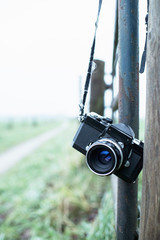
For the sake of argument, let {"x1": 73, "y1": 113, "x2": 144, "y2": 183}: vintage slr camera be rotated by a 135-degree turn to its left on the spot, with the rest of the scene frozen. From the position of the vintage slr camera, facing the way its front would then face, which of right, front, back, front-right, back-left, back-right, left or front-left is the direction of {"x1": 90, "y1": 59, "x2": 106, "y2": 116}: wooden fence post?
left

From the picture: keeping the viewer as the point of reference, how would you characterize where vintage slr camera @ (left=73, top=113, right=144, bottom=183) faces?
facing the viewer and to the left of the viewer
